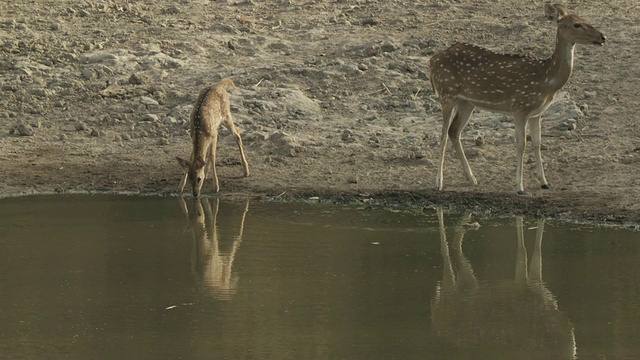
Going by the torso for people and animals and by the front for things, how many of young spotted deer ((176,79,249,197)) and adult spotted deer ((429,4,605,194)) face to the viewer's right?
1

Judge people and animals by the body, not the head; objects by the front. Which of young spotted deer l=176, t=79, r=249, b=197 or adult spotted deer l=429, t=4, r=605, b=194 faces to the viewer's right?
adult spotted deer l=429, t=4, r=605, b=194

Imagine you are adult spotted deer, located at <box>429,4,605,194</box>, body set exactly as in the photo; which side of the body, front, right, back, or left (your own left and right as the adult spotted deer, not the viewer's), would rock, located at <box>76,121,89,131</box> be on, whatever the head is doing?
back

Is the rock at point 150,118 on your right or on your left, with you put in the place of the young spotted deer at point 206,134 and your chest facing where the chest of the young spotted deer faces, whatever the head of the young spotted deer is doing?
on your right

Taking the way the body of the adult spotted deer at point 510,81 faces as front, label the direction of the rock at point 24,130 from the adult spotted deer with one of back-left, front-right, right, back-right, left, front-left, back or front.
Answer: back

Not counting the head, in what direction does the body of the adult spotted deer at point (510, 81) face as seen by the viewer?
to the viewer's right

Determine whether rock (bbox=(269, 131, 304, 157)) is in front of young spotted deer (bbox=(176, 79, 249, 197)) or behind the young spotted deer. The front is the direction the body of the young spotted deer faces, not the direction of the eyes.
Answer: behind

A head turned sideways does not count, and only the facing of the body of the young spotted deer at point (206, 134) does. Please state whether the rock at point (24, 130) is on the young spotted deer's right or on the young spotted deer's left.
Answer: on the young spotted deer's right

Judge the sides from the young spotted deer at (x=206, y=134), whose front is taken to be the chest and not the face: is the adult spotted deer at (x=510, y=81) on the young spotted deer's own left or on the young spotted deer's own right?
on the young spotted deer's own left

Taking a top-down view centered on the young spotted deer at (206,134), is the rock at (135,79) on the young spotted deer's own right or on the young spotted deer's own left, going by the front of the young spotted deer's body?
on the young spotted deer's own right
